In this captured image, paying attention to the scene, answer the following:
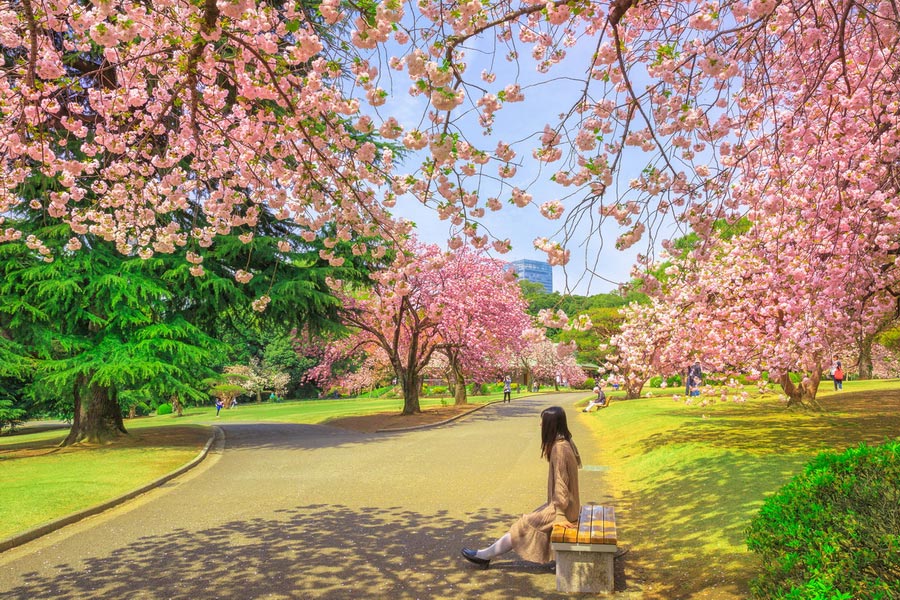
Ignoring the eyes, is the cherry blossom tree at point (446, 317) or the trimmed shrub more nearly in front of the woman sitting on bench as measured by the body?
the cherry blossom tree

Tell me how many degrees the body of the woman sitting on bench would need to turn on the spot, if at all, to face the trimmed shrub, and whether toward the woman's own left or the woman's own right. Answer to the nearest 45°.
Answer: approximately 135° to the woman's own left

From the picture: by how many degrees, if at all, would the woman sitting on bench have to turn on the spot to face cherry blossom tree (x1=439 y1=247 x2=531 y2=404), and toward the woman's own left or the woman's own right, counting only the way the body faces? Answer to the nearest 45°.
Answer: approximately 90° to the woman's own right

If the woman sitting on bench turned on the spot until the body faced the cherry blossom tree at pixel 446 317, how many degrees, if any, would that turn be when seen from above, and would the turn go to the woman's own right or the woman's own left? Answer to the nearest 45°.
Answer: approximately 90° to the woman's own right

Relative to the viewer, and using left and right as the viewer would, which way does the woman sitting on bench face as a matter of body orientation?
facing to the left of the viewer

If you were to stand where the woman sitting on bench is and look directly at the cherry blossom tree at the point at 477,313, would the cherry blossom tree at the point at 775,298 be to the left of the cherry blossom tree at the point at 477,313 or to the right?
right

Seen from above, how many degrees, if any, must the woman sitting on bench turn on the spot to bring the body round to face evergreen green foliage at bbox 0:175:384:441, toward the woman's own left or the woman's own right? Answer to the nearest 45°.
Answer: approximately 45° to the woman's own right

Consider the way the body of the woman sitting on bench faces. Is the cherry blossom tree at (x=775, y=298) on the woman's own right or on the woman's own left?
on the woman's own right

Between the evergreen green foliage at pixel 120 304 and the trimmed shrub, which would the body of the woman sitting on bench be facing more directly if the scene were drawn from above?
the evergreen green foliage
